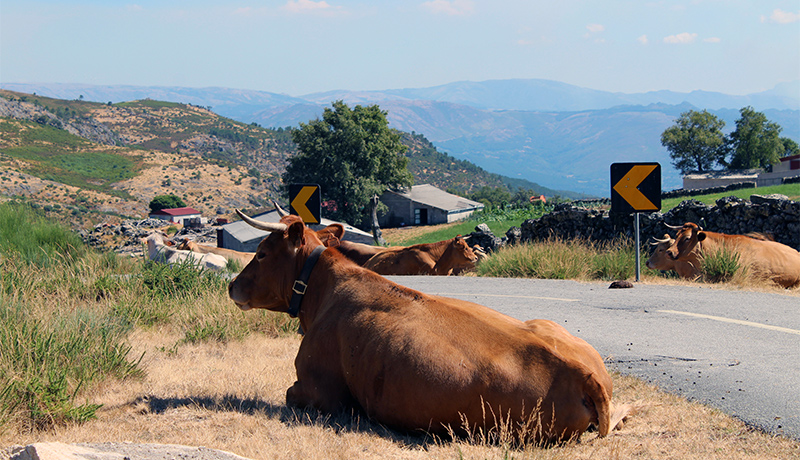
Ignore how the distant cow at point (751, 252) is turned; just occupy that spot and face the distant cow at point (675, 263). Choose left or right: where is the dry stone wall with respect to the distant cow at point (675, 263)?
right

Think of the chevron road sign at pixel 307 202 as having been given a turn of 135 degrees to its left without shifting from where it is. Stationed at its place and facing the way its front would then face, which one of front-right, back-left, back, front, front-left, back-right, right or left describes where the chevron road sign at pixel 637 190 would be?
front-right

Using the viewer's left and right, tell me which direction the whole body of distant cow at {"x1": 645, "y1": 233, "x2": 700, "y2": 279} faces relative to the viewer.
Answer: facing to the left of the viewer

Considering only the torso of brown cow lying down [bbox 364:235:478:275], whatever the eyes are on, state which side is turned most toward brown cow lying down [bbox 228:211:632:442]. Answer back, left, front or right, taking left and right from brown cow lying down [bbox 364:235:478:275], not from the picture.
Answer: right

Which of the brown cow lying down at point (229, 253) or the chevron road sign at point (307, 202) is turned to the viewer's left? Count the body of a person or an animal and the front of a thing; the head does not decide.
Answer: the brown cow lying down

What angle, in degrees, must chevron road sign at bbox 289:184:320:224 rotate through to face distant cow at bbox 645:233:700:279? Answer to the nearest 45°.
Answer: approximately 90° to its left

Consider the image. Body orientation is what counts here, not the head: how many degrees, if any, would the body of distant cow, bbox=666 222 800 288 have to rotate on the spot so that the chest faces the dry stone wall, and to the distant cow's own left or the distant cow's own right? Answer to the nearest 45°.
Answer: approximately 90° to the distant cow's own right

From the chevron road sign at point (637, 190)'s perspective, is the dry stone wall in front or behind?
behind

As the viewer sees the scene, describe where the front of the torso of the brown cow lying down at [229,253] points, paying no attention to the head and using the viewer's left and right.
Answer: facing to the left of the viewer

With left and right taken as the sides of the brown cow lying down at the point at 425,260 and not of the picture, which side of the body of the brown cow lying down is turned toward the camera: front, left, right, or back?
right

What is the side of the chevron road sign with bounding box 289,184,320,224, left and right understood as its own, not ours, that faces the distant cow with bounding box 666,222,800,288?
left
